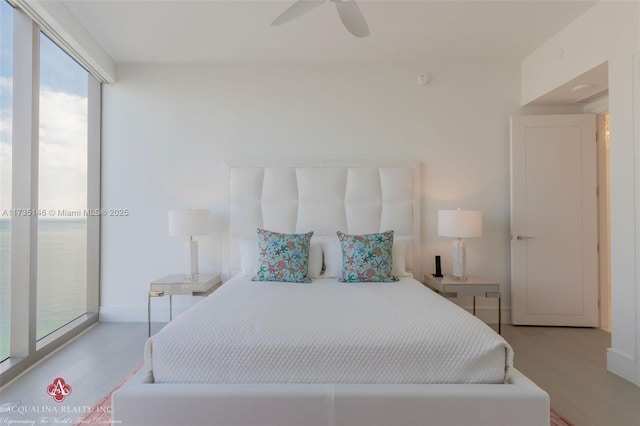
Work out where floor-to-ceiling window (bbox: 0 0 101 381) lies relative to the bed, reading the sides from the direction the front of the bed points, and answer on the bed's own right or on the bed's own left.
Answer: on the bed's own right

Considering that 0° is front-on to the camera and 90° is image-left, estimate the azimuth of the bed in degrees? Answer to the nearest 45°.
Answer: approximately 0°

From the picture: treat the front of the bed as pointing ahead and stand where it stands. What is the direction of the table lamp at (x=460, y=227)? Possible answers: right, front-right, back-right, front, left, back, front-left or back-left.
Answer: back-left

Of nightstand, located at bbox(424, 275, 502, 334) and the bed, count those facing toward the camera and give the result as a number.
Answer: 2

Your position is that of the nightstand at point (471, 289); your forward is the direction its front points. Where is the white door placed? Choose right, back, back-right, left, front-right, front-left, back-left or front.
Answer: back-left

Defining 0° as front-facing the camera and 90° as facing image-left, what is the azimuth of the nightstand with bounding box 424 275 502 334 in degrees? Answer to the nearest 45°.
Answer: approximately 0°

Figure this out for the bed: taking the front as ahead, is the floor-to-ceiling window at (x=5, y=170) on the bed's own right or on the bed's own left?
on the bed's own right

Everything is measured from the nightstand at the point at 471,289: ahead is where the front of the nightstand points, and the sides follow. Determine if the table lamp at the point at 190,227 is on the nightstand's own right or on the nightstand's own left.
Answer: on the nightstand's own right
